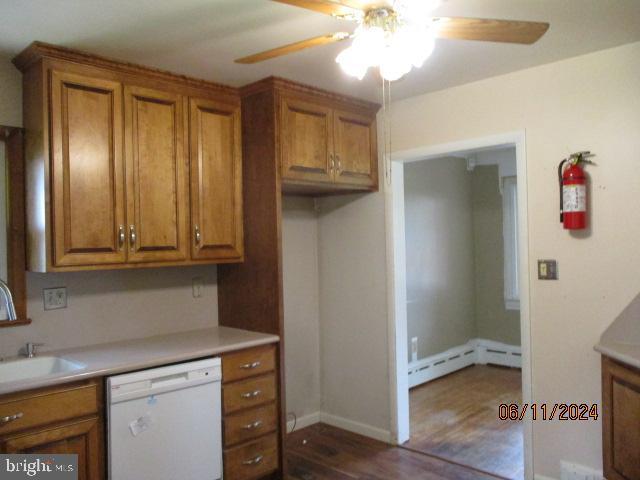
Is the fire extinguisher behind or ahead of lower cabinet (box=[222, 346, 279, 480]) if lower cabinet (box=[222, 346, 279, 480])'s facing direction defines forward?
ahead

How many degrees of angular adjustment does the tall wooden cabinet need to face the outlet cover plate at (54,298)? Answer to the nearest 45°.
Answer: approximately 135° to its right

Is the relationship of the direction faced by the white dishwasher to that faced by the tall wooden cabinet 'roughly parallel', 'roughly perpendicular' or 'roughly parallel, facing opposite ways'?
roughly parallel

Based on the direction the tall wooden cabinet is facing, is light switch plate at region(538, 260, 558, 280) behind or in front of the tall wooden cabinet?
in front

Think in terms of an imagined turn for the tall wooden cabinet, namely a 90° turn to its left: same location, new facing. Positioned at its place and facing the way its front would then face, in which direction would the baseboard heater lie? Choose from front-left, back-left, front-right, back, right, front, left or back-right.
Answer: front

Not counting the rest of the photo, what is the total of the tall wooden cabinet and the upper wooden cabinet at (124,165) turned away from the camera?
0

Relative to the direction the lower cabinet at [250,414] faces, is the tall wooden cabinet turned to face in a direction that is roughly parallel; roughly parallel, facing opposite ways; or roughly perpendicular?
roughly parallel

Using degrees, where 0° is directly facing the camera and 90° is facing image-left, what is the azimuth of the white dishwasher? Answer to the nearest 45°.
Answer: approximately 315°

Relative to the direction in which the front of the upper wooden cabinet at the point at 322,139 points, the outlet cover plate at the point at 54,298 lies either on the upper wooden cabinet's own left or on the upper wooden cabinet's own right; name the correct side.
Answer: on the upper wooden cabinet's own right

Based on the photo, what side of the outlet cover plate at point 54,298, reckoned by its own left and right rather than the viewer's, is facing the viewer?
front

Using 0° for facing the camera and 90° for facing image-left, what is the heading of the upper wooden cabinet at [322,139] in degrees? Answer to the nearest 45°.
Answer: approximately 315°

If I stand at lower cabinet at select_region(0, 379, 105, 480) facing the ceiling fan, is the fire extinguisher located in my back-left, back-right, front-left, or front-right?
front-left

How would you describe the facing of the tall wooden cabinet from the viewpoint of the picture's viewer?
facing the viewer and to the right of the viewer

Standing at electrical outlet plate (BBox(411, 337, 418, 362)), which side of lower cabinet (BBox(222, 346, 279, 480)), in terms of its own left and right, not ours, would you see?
left

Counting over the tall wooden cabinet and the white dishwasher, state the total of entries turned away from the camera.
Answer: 0

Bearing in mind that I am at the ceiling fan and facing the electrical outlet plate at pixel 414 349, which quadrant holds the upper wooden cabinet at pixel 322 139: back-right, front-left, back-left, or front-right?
front-left
